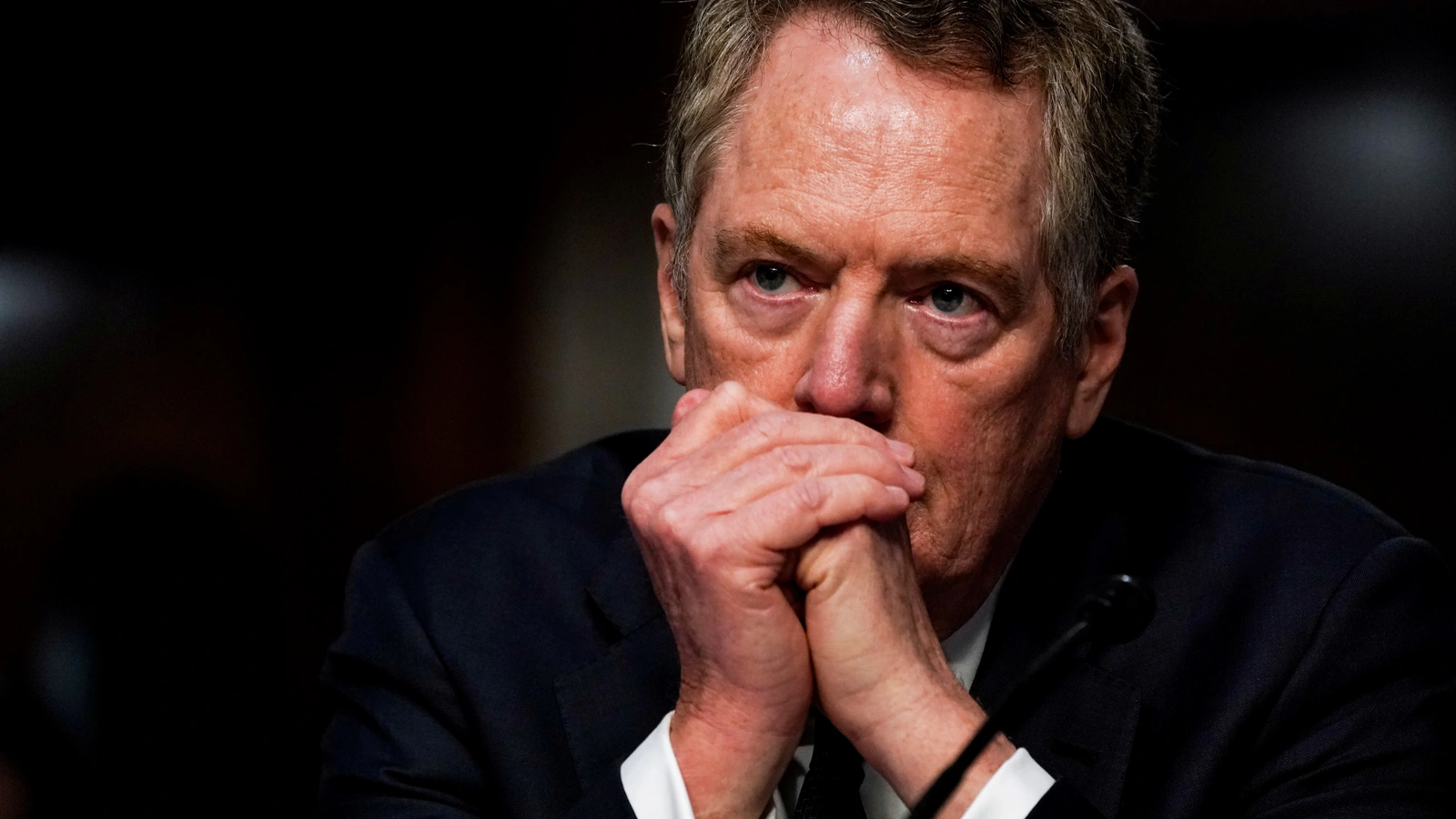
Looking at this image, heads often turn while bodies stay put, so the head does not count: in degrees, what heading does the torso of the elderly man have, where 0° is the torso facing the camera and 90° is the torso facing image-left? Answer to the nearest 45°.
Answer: approximately 0°
